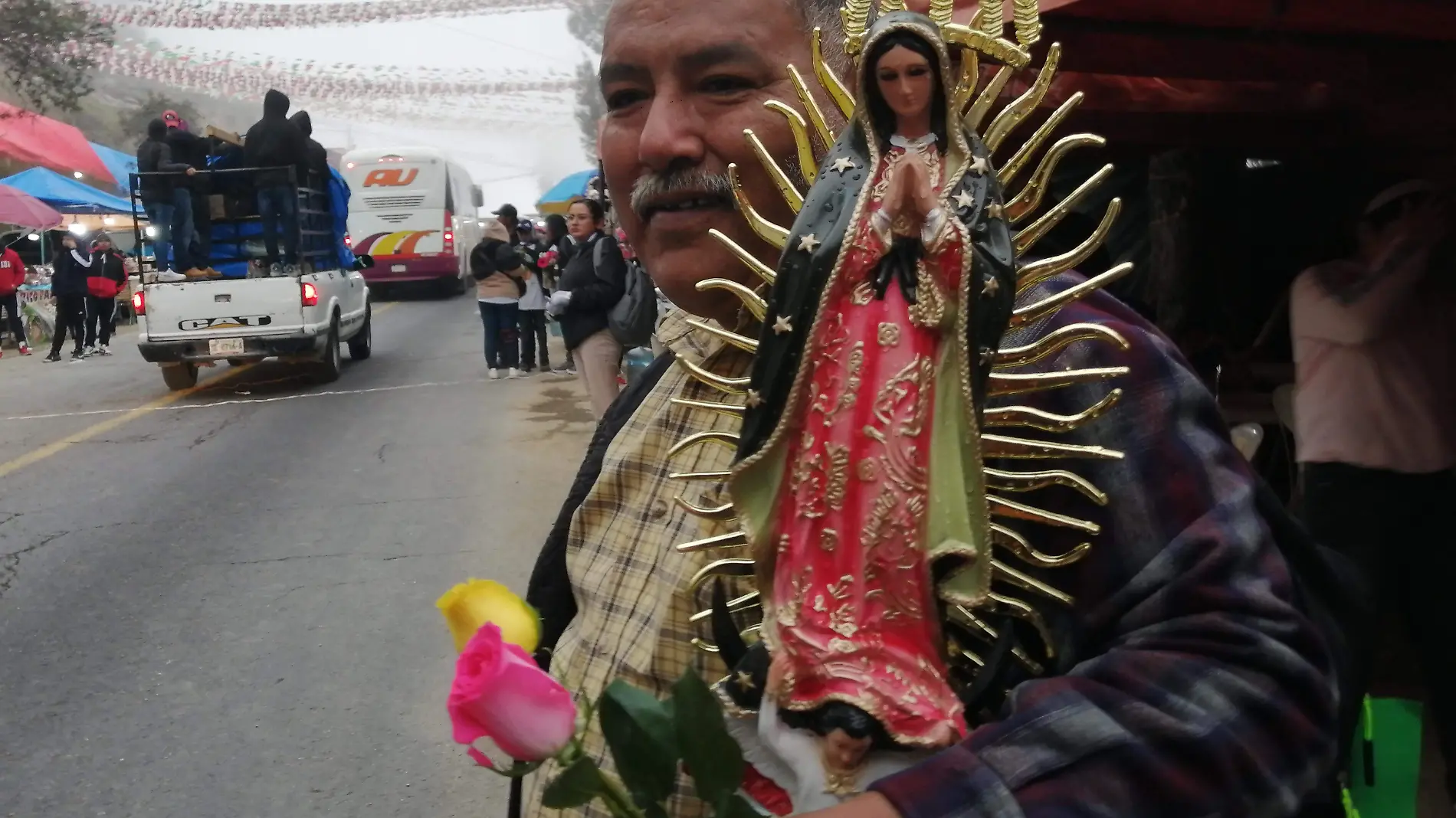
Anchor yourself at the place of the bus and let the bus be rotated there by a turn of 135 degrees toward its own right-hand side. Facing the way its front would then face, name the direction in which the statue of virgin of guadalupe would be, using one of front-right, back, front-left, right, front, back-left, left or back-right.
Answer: front-right

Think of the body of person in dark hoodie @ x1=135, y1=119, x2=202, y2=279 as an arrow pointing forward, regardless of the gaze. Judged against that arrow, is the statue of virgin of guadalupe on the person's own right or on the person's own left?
on the person's own right

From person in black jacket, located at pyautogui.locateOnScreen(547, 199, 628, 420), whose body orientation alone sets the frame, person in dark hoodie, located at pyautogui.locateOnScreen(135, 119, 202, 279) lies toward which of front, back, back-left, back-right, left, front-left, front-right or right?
right

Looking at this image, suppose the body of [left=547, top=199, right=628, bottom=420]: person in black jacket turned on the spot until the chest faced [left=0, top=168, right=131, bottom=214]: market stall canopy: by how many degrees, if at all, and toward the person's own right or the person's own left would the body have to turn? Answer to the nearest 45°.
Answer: approximately 90° to the person's own right

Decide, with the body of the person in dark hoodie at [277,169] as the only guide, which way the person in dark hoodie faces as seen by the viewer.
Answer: away from the camera

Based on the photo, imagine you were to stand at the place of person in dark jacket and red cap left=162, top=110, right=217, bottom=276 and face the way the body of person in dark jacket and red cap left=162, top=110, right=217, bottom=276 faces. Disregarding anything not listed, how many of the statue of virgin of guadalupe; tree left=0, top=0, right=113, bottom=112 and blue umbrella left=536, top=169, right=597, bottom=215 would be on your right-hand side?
1

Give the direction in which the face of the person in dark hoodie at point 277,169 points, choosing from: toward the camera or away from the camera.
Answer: away from the camera

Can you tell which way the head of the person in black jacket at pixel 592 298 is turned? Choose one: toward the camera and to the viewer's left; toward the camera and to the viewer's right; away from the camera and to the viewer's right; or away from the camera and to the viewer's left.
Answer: toward the camera and to the viewer's left

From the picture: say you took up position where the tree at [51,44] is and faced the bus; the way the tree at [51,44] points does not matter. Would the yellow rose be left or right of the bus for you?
right

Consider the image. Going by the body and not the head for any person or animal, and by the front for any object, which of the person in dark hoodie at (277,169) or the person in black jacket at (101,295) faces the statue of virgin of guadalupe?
the person in black jacket

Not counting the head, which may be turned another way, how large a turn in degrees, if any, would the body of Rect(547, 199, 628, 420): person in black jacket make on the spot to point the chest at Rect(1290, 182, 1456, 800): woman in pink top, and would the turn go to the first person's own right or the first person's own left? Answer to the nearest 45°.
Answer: approximately 90° to the first person's own left

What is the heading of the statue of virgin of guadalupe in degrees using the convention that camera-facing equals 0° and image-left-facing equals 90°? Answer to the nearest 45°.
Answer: approximately 0°
